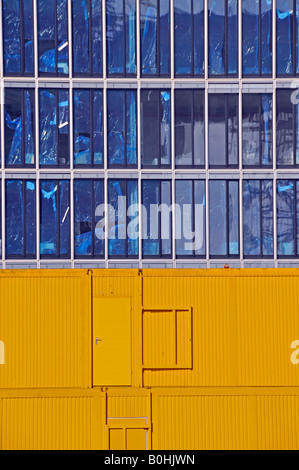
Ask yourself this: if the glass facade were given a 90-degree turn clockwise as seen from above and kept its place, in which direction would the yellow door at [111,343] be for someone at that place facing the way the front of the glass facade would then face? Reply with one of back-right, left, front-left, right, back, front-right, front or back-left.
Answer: left

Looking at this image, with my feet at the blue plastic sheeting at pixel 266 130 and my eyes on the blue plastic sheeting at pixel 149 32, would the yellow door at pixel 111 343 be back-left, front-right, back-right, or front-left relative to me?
front-left

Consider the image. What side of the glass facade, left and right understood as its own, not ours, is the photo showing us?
front

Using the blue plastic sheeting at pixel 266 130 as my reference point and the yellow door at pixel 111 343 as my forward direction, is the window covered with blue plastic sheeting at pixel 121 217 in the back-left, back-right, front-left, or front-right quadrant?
front-right
